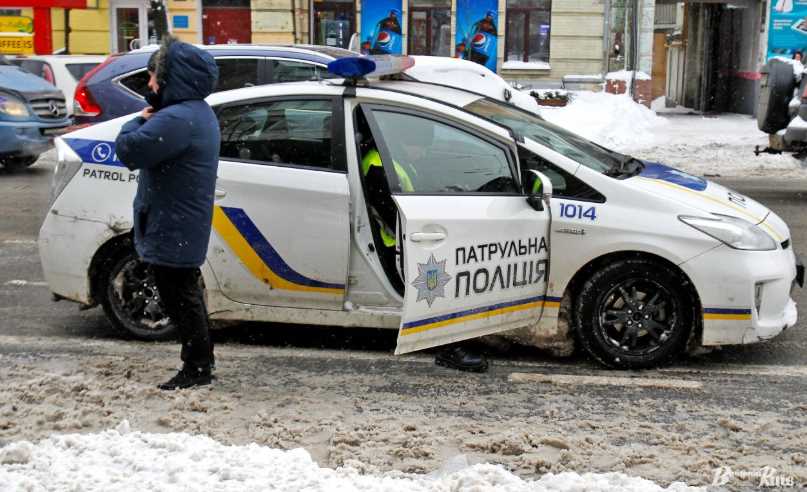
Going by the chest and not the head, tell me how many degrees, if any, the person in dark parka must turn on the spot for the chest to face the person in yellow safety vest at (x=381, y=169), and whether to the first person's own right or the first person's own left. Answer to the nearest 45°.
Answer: approximately 135° to the first person's own right

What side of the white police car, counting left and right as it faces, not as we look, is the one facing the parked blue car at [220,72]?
left

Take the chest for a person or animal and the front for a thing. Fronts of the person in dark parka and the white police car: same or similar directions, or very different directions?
very different directions

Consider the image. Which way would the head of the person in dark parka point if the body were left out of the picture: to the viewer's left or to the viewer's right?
to the viewer's left

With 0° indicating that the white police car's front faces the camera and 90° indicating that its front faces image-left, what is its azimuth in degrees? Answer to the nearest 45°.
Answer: approximately 270°

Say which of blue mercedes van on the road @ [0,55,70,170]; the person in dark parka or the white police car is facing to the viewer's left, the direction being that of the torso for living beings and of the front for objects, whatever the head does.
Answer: the person in dark parka
